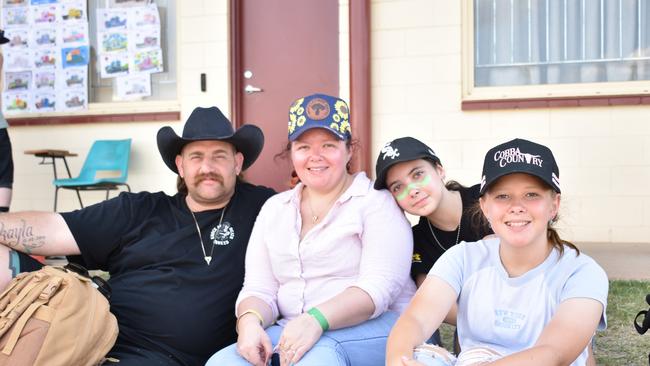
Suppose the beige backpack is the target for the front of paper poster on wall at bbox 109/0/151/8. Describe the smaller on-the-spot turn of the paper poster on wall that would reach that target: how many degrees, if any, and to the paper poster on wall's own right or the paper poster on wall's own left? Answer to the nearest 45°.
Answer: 0° — it already faces it

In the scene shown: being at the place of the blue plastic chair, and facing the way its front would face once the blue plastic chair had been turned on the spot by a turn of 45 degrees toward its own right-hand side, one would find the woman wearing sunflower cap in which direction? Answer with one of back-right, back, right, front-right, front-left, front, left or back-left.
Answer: left

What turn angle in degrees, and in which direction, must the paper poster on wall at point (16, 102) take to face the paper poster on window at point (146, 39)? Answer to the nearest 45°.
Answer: approximately 45° to its left

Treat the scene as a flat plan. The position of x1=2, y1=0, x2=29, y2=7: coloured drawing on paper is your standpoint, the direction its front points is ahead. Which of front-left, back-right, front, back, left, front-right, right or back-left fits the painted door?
front-left

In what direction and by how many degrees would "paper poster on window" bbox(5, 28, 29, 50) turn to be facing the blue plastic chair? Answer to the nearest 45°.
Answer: approximately 45° to its left

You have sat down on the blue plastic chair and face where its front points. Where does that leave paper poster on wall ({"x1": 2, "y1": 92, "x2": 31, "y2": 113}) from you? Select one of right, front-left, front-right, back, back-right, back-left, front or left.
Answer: right

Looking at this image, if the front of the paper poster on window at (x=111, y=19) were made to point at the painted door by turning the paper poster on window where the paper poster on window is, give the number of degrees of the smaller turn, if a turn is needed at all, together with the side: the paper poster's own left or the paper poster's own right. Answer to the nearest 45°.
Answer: approximately 45° to the paper poster's own left
